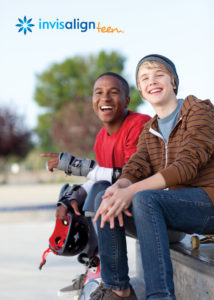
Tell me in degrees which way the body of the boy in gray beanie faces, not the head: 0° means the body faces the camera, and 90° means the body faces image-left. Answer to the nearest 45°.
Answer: approximately 45°

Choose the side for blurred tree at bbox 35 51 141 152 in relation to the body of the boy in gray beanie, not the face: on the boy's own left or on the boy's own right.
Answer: on the boy's own right

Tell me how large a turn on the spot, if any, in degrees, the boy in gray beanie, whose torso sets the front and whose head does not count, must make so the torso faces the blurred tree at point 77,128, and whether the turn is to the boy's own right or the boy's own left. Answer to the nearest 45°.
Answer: approximately 135° to the boy's own right
